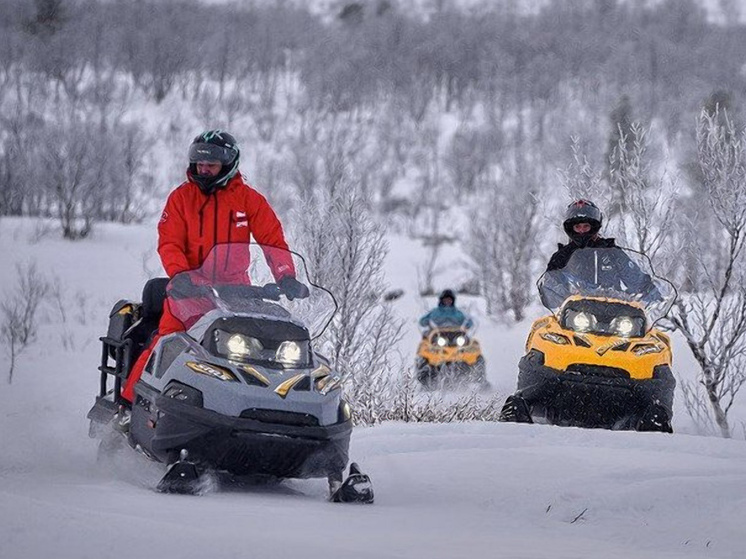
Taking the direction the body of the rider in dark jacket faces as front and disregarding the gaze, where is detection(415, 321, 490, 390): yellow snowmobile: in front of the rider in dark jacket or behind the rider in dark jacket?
behind

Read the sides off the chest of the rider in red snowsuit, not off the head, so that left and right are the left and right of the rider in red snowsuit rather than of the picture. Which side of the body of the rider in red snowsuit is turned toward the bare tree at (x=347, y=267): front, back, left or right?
back

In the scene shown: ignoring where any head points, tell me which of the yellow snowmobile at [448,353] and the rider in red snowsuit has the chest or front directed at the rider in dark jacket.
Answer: the yellow snowmobile

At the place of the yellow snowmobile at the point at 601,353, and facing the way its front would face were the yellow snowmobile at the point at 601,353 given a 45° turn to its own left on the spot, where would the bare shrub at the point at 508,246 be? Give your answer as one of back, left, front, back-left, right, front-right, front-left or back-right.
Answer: back-left

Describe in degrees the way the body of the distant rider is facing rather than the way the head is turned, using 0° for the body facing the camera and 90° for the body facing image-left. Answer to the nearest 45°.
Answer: approximately 0°

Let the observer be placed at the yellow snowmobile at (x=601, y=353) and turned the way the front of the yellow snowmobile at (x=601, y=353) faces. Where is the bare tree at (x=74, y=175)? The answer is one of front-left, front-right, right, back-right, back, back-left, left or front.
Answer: back-right
